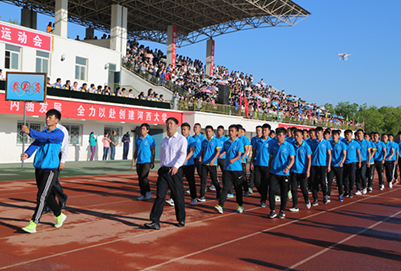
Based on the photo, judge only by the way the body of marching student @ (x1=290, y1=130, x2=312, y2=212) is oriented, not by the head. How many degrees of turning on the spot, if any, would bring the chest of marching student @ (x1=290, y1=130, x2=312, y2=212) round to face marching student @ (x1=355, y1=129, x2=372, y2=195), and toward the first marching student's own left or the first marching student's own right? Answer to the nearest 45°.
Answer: approximately 180°

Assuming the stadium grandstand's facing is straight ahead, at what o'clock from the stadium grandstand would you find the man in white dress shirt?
The man in white dress shirt is roughly at 1 o'clock from the stadium grandstand.

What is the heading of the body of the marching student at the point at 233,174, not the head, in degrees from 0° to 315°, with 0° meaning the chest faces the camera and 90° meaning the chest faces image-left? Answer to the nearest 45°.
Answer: approximately 45°

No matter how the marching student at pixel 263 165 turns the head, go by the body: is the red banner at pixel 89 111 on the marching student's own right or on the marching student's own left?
on the marching student's own right

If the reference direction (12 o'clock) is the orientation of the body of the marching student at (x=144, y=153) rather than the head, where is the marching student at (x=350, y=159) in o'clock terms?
the marching student at (x=350, y=159) is roughly at 7 o'clock from the marching student at (x=144, y=153).

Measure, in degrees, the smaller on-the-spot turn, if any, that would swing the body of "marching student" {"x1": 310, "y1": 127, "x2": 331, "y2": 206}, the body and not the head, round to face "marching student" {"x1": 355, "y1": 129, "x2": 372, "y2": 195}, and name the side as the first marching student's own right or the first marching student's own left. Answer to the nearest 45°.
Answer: approximately 180°

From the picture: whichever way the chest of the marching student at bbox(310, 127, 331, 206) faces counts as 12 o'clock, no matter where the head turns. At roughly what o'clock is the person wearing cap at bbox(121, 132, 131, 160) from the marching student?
The person wearing cap is roughly at 3 o'clock from the marching student.

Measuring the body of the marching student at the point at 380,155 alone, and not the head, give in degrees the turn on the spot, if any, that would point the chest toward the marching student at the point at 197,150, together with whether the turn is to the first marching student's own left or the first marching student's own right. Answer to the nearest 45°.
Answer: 0° — they already face them

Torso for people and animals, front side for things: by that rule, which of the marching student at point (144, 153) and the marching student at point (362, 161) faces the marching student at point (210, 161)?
the marching student at point (362, 161)

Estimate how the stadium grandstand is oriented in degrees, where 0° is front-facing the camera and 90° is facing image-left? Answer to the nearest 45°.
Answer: approximately 315°

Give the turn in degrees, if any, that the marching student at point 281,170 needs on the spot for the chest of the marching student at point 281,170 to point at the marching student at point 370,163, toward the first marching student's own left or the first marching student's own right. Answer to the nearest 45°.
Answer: approximately 180°

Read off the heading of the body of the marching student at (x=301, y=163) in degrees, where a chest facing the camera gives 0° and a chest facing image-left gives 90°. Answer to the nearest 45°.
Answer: approximately 45°
